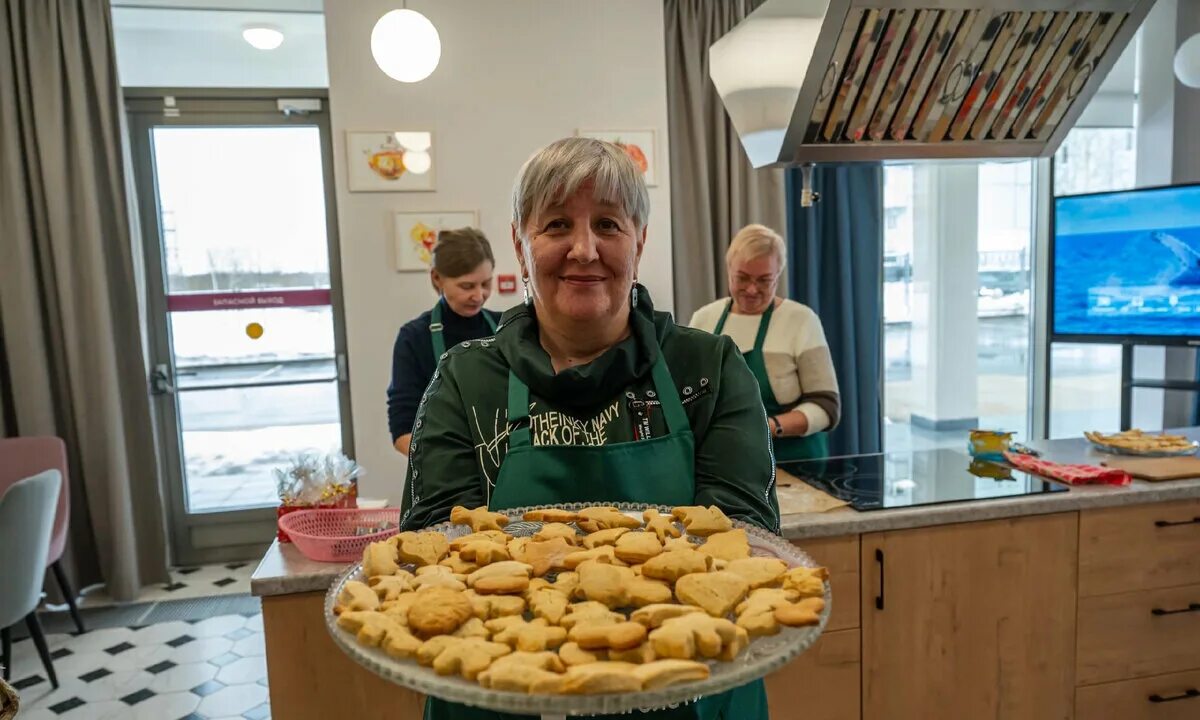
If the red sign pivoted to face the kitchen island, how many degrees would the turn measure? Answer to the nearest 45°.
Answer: approximately 45° to its left

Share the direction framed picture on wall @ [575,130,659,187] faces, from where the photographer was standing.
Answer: facing the viewer

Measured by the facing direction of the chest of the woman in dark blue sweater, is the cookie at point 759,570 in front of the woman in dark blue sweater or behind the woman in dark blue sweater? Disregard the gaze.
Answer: in front

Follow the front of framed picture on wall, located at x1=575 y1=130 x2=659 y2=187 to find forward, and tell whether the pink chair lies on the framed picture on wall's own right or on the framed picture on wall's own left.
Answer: on the framed picture on wall's own right

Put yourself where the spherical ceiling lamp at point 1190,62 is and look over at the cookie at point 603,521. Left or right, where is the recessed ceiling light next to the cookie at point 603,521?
right

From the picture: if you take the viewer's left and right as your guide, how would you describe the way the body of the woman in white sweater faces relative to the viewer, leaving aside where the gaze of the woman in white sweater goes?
facing the viewer and to the left of the viewer

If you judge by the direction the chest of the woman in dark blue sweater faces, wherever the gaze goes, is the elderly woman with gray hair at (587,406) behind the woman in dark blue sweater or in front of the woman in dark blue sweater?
in front

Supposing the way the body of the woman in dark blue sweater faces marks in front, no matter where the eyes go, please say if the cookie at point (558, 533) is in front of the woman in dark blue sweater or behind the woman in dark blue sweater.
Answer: in front

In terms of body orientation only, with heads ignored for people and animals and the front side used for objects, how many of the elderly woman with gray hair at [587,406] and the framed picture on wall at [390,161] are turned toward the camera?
2

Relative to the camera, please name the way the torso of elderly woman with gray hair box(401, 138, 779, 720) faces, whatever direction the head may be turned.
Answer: toward the camera

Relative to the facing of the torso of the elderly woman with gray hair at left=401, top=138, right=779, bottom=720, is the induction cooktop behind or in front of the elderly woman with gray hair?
behind
